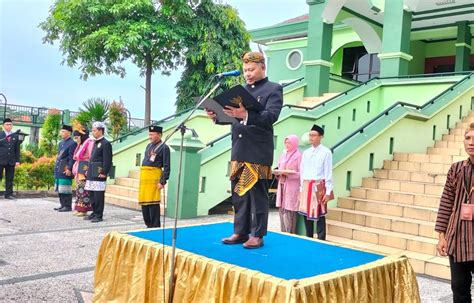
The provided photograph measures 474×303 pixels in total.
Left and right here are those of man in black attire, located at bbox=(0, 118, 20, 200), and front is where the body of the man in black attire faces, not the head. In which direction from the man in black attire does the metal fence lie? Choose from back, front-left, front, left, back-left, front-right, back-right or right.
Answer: back

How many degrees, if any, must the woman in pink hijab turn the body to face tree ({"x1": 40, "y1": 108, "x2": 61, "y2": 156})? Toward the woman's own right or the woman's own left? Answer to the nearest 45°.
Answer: approximately 90° to the woman's own right

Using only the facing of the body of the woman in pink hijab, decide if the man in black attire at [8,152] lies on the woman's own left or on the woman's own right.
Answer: on the woman's own right

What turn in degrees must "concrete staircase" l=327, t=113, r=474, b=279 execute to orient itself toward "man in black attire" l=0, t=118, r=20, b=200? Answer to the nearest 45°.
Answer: approximately 45° to its right

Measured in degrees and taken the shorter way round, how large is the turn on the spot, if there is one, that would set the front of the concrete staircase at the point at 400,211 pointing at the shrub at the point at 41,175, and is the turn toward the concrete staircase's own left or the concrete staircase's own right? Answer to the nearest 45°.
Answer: approximately 45° to the concrete staircase's own right

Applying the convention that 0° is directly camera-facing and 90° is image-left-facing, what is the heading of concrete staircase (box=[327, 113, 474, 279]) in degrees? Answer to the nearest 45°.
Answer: approximately 45°
